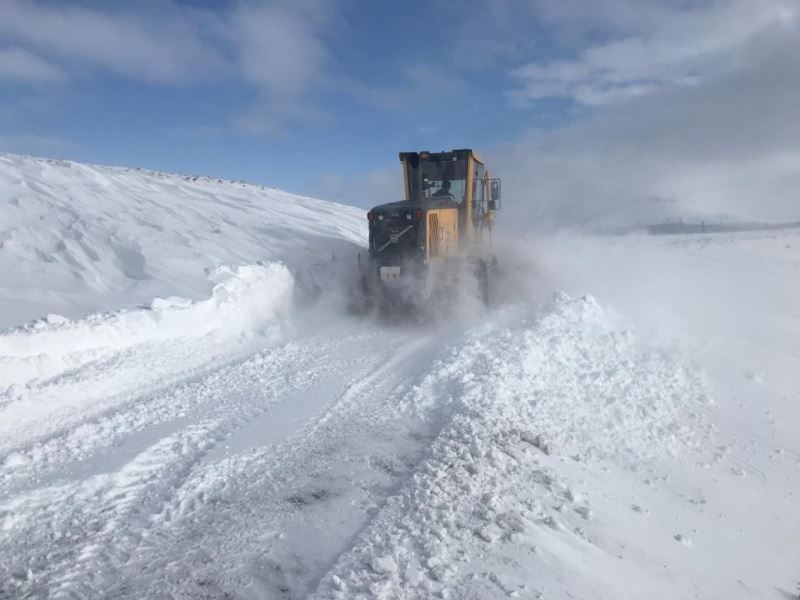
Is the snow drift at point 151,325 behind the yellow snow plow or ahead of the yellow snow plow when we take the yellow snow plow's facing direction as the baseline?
behind

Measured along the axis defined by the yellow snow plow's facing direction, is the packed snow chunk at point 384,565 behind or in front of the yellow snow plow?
behind

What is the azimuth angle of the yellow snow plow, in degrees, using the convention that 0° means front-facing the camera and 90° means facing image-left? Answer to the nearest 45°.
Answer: approximately 225°

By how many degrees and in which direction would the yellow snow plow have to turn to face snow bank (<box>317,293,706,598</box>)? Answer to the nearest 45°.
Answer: approximately 135° to its right
